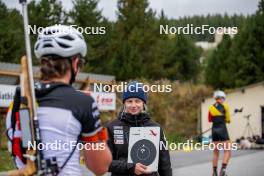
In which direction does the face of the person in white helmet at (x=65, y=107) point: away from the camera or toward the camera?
away from the camera

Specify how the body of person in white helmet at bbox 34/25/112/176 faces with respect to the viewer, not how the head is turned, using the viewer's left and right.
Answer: facing away from the viewer and to the right of the viewer
